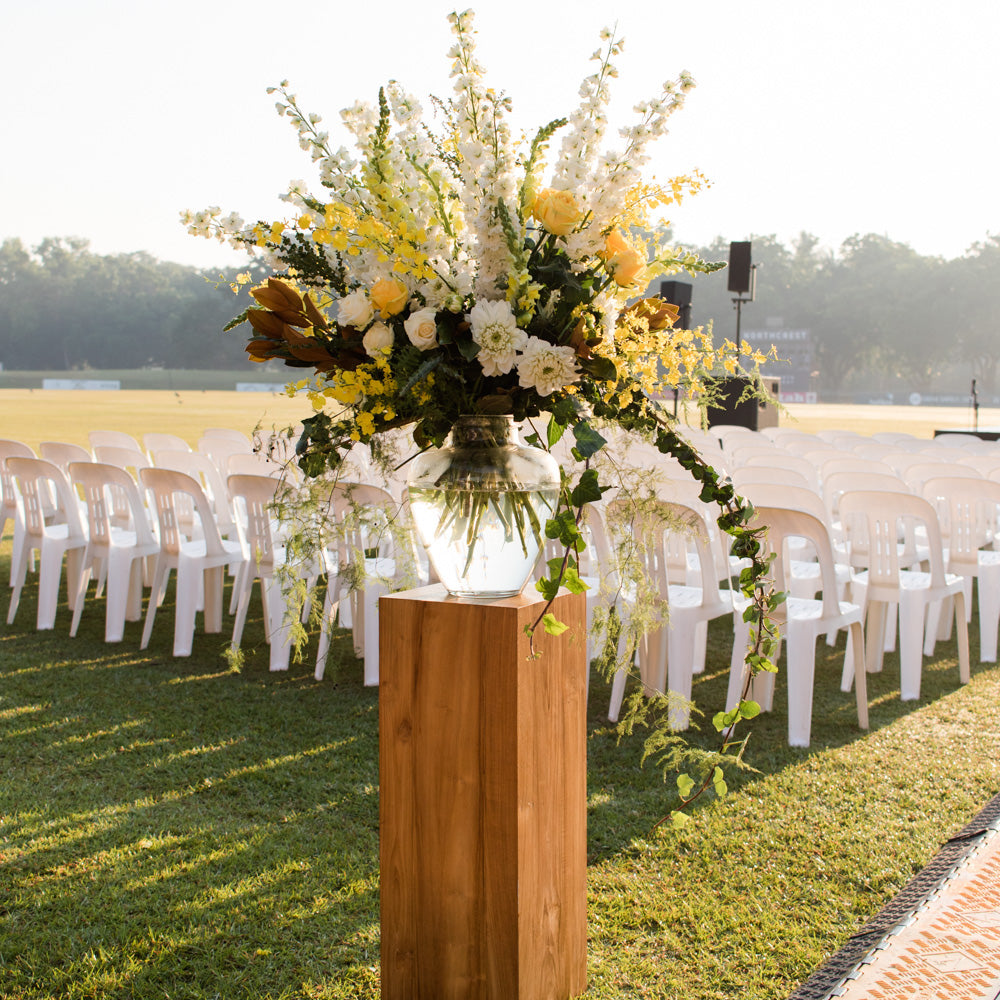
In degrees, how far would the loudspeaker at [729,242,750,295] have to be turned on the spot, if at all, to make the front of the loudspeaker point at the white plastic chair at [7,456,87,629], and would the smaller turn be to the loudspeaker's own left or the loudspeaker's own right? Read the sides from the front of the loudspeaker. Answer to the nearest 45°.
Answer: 0° — it already faces it

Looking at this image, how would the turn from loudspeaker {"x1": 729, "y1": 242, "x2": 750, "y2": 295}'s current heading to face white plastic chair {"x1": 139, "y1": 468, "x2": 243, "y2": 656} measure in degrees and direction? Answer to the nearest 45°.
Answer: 0° — it already faces it

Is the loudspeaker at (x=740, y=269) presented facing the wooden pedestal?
yes

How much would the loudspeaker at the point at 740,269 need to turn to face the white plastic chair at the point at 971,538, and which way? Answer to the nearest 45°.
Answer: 0° — it already faces it

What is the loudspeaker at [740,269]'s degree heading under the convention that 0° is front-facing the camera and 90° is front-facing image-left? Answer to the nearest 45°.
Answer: approximately 0°

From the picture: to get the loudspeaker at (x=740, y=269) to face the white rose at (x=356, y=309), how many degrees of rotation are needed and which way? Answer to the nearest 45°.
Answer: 0° — it already faces it

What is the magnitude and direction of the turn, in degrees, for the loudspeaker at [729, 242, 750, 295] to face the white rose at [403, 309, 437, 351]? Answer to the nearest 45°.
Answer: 0° — it already faces it

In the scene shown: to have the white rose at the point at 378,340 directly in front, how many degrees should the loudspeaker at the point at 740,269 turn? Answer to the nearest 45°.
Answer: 0° — it already faces it

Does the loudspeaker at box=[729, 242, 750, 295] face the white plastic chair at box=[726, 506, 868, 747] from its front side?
yes

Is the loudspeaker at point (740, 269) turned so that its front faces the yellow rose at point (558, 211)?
yes

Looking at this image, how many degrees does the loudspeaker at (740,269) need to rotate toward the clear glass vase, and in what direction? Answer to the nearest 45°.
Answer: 0° — it already faces it
